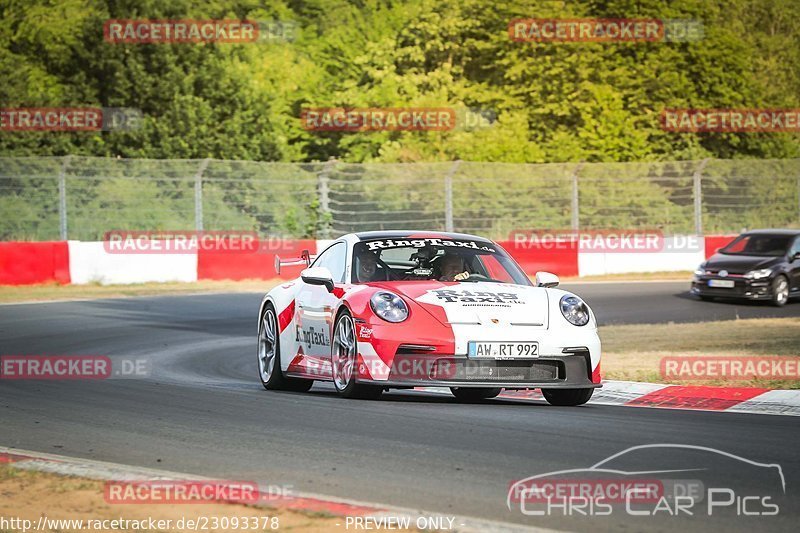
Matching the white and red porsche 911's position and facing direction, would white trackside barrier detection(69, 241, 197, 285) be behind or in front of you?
behind

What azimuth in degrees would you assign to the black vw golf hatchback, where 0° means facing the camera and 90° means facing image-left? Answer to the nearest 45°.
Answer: approximately 45°

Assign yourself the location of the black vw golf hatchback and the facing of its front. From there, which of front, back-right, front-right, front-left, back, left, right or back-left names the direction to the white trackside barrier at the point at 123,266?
front-right

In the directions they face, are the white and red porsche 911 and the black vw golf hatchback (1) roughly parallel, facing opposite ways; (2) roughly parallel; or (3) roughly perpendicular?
roughly perpendicular

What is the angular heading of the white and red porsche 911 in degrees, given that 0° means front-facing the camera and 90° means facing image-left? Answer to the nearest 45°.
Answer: approximately 315°

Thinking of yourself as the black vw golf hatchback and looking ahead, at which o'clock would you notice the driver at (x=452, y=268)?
The driver is roughly at 11 o'clock from the black vw golf hatchback.

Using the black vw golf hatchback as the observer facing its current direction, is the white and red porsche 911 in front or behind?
in front

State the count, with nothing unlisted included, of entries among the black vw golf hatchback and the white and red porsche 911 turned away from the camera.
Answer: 0

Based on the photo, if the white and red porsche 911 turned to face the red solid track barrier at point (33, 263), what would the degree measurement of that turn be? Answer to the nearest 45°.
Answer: approximately 180°

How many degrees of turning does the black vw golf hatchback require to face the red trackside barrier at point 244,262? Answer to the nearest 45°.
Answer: approximately 45° to its right

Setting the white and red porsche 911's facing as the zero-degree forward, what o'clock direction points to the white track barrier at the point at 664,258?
The white track barrier is roughly at 8 o'clock from the white and red porsche 911.
